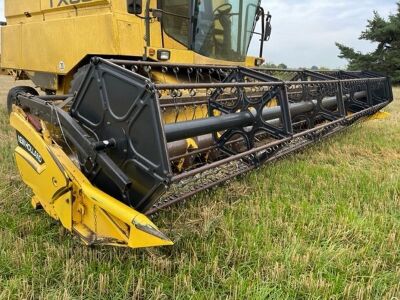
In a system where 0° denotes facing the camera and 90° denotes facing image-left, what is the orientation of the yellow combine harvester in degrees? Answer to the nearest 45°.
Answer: approximately 315°

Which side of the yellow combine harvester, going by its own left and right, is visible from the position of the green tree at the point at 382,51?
left
